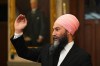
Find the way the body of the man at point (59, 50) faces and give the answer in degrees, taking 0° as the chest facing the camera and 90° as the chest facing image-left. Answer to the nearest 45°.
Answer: approximately 45°
